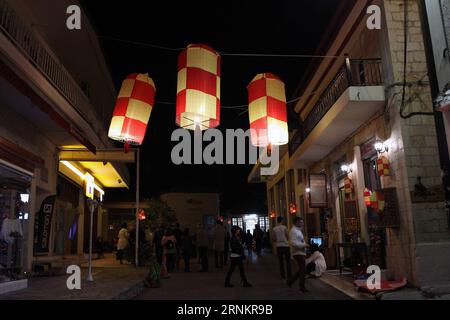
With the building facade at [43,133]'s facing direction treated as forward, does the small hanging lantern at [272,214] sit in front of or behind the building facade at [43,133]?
in front

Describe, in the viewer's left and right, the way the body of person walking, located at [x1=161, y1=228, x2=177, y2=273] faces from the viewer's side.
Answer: facing away from the viewer

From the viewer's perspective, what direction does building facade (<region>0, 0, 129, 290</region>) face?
to the viewer's right

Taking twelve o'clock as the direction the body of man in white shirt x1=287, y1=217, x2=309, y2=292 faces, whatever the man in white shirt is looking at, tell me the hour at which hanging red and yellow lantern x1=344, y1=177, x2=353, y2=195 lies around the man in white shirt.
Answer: The hanging red and yellow lantern is roughly at 10 o'clock from the man in white shirt.

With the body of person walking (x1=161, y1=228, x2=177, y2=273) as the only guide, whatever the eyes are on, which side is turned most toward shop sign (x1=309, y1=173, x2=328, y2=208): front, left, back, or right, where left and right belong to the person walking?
right

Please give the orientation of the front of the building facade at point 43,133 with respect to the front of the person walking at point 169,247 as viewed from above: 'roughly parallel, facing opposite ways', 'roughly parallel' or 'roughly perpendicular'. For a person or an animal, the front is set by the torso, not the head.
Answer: roughly perpendicular
